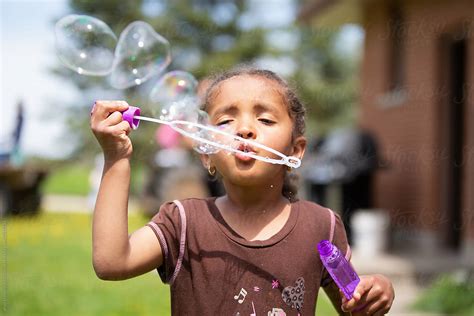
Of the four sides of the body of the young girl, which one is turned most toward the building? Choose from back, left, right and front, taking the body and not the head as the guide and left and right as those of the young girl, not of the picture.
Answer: back

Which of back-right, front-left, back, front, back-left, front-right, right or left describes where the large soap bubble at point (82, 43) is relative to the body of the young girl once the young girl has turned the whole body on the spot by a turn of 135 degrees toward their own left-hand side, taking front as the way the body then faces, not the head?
left

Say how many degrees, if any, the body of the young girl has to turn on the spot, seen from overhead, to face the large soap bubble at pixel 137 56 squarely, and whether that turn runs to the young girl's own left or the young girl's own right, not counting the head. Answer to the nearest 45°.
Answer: approximately 45° to the young girl's own right

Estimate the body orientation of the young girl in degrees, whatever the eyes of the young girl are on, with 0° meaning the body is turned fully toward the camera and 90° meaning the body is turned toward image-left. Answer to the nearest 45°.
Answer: approximately 0°
